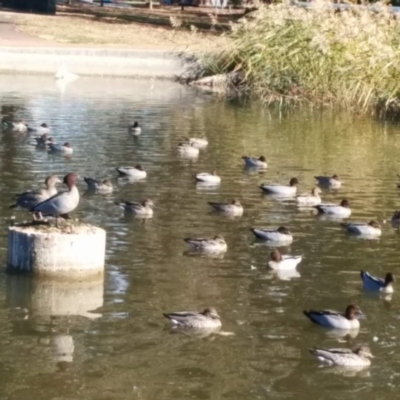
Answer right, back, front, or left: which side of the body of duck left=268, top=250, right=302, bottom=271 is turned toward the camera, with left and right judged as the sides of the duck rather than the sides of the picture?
left

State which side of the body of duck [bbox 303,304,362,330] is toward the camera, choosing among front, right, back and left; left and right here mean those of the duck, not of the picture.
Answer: right

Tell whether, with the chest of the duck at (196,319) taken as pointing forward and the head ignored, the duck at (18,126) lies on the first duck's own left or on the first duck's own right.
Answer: on the first duck's own left

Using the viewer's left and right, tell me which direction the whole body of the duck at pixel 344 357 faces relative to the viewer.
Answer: facing to the right of the viewer

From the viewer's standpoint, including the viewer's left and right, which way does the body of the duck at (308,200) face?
facing to the right of the viewer

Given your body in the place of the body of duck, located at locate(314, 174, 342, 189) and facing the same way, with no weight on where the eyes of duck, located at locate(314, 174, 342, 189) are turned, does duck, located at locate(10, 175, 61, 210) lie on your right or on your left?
on your right

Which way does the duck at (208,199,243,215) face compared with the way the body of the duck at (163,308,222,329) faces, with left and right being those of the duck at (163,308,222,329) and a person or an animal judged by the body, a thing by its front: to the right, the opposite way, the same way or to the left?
the same way

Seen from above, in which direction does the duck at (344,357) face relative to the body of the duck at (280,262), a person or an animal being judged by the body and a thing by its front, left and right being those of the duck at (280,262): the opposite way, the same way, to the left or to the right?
the opposite way

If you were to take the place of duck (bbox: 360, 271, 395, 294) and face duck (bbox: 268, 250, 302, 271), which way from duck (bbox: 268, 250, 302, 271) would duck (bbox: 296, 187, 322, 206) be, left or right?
right

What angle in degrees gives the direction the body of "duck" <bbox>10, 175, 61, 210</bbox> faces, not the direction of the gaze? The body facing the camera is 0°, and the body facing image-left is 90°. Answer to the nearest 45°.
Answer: approximately 270°

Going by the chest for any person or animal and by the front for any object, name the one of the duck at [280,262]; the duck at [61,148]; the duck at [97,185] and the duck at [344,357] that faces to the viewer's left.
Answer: the duck at [280,262]

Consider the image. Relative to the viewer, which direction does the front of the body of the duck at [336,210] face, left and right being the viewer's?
facing to the right of the viewer

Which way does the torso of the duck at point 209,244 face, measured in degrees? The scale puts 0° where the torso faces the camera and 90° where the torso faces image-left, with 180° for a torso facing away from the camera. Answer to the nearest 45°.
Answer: approximately 270°
